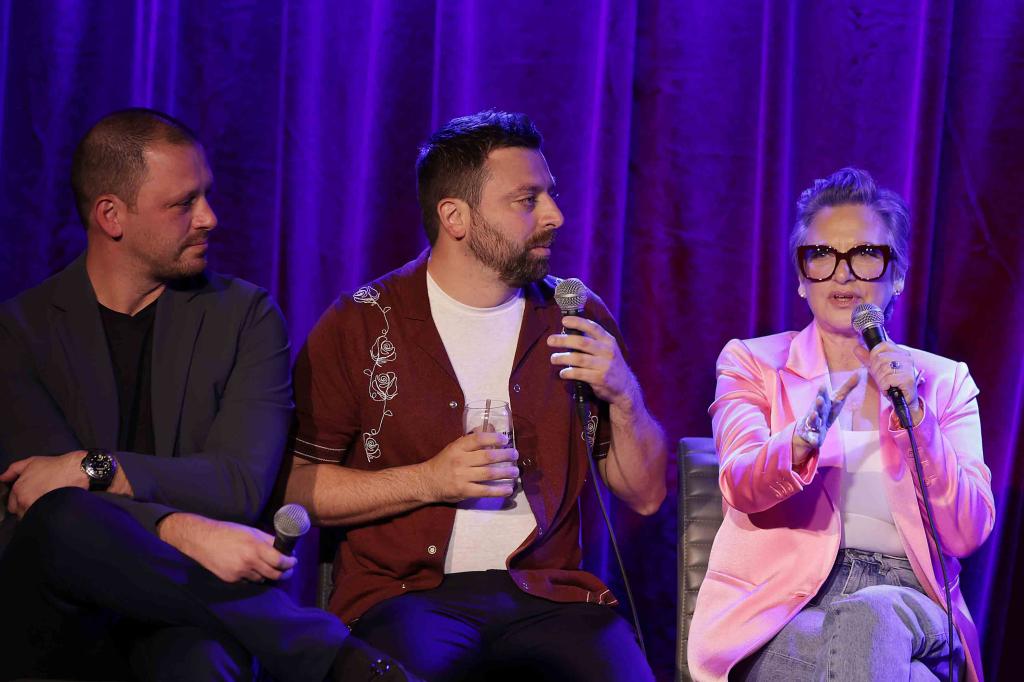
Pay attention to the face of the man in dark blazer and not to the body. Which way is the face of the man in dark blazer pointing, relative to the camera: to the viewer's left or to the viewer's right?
to the viewer's right

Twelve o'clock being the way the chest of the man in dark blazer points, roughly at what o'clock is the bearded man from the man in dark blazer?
The bearded man is roughly at 9 o'clock from the man in dark blazer.

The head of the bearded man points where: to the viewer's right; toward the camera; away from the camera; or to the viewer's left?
to the viewer's right

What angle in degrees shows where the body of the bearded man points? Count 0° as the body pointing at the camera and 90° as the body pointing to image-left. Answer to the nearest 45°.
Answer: approximately 315°

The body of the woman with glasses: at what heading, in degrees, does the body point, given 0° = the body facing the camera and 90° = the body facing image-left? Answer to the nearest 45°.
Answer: approximately 0°

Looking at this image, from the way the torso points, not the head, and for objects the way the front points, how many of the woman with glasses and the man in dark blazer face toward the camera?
2

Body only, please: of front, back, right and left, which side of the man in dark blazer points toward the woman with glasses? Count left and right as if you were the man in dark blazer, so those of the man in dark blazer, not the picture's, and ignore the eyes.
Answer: left

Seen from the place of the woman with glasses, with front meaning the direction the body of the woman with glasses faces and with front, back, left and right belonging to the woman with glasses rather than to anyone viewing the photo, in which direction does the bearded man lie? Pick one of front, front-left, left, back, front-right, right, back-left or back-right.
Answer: right

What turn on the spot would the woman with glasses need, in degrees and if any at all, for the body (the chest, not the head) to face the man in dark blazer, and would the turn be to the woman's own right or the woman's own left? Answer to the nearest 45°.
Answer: approximately 90° to the woman's own right
